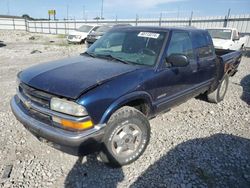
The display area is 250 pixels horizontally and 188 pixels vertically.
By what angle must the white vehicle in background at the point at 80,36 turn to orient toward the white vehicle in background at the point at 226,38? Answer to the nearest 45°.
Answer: approximately 90° to its left

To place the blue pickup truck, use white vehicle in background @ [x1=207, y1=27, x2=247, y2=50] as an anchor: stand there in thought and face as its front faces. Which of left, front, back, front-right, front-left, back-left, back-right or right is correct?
front-left

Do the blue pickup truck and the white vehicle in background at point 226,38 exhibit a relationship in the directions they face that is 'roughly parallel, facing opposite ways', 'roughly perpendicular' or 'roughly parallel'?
roughly parallel

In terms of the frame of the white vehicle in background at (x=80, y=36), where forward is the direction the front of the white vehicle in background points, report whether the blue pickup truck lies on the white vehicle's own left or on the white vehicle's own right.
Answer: on the white vehicle's own left

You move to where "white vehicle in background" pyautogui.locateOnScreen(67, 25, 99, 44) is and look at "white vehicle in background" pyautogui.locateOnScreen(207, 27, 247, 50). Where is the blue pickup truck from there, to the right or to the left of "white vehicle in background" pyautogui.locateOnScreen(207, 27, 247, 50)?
right

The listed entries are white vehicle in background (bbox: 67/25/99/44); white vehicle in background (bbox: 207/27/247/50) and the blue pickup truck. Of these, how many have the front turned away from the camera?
0

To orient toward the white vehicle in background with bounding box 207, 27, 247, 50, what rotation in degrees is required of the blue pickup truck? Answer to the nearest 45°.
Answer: approximately 180°

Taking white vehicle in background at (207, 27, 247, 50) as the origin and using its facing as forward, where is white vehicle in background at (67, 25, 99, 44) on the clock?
white vehicle in background at (67, 25, 99, 44) is roughly at 2 o'clock from white vehicle in background at (207, 27, 247, 50).

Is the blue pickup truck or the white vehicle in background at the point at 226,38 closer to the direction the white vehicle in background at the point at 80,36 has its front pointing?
the blue pickup truck

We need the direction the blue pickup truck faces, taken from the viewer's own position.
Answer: facing the viewer and to the left of the viewer

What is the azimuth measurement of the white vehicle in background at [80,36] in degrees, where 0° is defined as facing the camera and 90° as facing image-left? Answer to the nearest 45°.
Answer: approximately 45°

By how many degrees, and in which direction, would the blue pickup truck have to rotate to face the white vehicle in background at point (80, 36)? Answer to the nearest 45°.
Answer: approximately 135° to its right

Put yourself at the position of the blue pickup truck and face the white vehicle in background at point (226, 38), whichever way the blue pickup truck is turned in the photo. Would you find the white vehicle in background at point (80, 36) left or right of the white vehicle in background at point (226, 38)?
left
